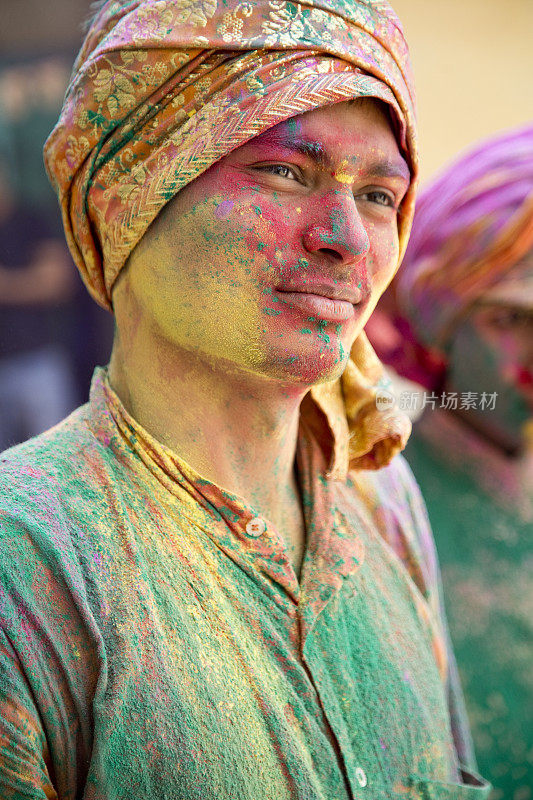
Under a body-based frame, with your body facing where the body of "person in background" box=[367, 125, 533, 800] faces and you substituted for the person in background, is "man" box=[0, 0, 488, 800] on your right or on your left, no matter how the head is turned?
on your right

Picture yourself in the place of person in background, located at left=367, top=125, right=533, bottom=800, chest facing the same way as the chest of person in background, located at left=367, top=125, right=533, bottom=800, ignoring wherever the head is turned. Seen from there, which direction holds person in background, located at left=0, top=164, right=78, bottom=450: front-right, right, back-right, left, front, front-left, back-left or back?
right

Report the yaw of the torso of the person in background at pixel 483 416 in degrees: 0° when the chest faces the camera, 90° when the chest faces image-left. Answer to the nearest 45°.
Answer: approximately 315°

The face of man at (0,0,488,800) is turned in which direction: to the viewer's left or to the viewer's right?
to the viewer's right
